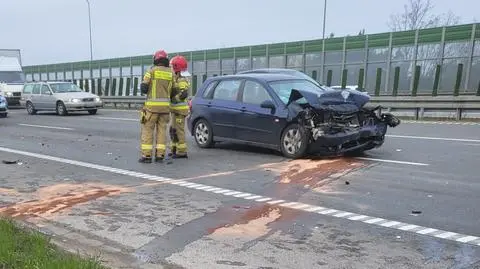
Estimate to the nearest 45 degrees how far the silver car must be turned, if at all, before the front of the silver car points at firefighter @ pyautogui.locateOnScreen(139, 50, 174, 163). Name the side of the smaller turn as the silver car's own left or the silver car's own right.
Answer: approximately 45° to the silver car's own right

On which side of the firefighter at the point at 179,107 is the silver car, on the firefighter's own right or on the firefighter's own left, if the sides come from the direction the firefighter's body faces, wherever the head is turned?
on the firefighter's own left

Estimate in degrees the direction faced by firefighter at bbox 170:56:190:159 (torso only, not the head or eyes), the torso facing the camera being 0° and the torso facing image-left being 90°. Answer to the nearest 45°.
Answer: approximately 270°

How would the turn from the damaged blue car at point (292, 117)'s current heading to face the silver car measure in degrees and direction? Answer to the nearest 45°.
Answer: approximately 180°

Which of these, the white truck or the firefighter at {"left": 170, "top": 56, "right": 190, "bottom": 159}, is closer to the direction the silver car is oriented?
the firefighter

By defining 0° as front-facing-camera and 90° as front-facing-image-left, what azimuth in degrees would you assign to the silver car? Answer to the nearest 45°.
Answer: approximately 315°

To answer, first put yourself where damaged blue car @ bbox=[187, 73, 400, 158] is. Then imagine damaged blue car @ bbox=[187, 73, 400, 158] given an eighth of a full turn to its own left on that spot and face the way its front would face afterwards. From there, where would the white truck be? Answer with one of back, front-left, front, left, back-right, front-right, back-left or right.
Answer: back-left

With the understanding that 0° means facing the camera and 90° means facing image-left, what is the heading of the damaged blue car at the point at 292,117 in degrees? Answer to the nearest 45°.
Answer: approximately 315°

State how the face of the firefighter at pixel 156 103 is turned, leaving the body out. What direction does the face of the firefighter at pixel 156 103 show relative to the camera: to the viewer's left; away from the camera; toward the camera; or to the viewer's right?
away from the camera
